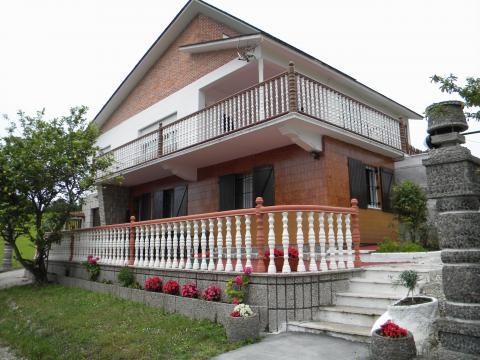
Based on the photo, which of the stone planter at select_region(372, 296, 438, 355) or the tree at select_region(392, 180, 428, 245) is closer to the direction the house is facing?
the stone planter

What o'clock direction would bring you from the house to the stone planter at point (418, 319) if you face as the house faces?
The stone planter is roughly at 10 o'clock from the house.

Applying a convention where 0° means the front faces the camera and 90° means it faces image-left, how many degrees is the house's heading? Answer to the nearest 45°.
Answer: approximately 45°

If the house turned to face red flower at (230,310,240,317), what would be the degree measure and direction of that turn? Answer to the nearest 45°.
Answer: approximately 45° to its left

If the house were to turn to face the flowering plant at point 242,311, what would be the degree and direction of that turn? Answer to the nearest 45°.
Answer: approximately 45° to its left

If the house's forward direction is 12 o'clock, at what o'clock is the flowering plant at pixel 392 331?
The flowering plant is roughly at 10 o'clock from the house.

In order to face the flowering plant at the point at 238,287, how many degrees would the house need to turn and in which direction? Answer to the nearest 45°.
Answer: approximately 45° to its left
